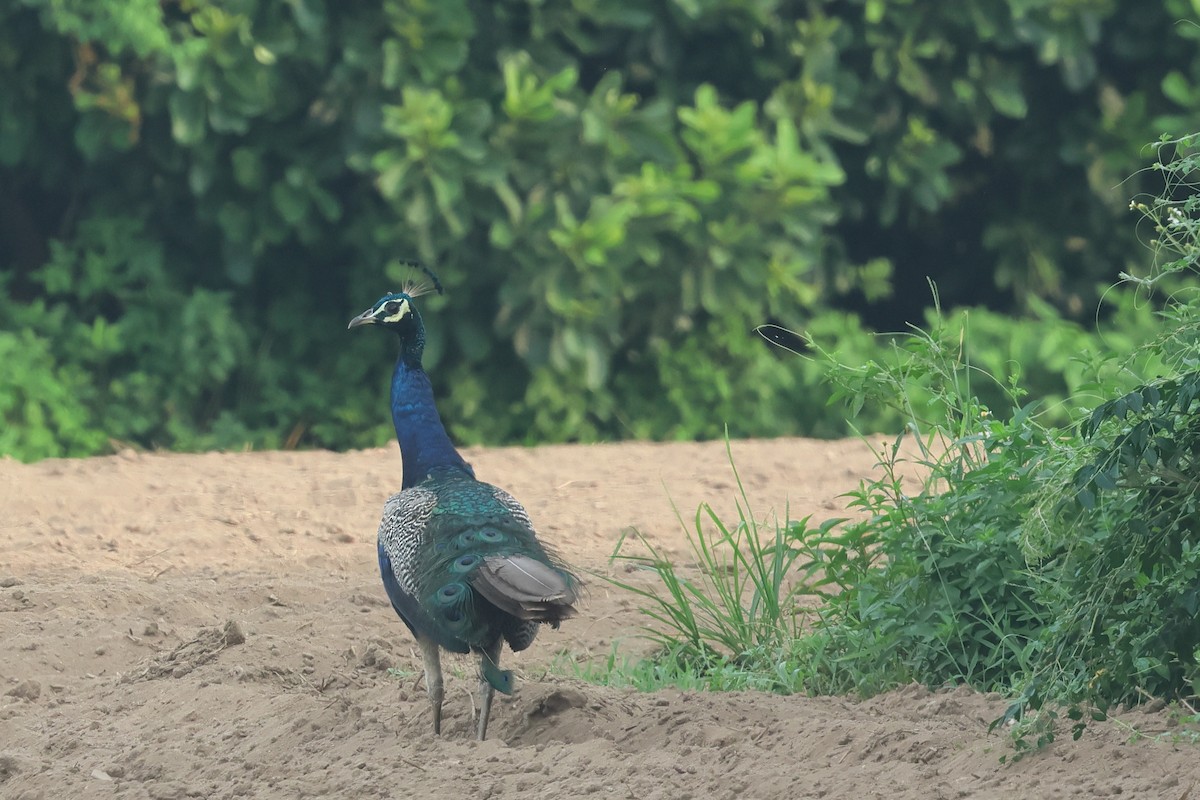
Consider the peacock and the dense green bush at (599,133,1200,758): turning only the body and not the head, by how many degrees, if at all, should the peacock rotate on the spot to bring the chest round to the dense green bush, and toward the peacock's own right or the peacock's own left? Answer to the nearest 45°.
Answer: approximately 135° to the peacock's own right

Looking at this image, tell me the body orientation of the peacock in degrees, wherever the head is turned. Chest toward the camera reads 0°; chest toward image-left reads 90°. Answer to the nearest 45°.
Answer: approximately 135°
